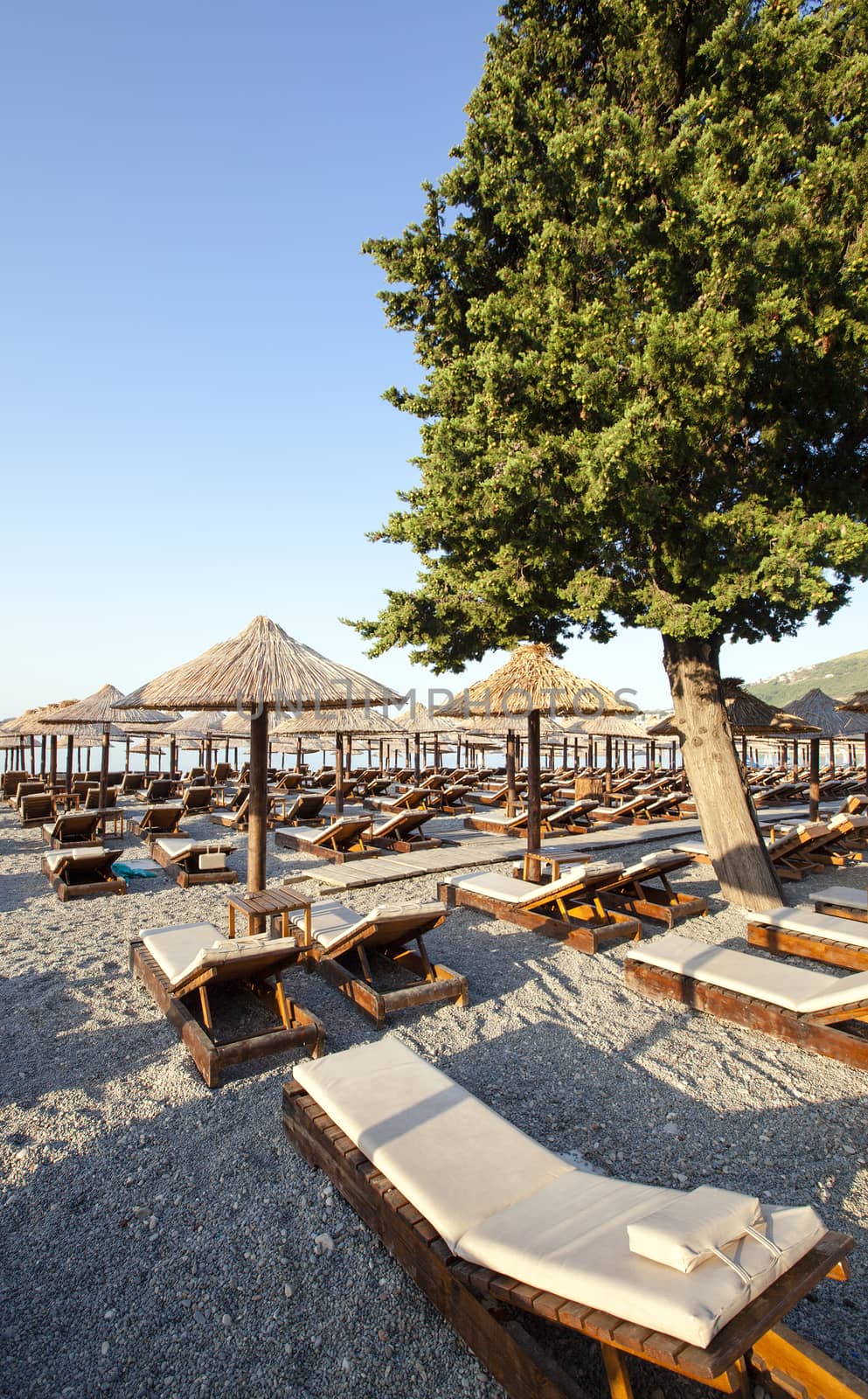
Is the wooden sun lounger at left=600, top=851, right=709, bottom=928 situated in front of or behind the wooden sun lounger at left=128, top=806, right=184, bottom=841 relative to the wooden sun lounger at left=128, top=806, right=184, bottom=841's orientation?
behind

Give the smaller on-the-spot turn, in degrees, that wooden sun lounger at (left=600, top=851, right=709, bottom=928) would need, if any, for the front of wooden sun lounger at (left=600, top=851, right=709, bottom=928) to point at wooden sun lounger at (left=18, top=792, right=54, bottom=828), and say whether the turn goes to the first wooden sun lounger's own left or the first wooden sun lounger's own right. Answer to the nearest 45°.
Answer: approximately 45° to the first wooden sun lounger's own left

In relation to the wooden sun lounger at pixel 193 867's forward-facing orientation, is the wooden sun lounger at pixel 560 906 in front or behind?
behind

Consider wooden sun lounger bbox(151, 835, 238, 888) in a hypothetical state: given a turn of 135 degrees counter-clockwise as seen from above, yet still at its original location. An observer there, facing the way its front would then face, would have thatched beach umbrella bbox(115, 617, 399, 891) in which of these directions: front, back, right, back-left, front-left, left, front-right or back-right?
front

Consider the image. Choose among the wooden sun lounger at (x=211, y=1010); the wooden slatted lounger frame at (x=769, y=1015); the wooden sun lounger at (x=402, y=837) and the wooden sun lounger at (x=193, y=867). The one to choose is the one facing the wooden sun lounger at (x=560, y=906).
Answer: the wooden slatted lounger frame

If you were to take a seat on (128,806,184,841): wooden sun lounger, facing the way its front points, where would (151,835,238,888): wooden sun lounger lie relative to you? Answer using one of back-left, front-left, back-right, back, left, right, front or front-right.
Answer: back-left

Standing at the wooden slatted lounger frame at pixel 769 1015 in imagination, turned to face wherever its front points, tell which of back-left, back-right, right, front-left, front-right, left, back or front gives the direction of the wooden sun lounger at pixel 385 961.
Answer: front-left

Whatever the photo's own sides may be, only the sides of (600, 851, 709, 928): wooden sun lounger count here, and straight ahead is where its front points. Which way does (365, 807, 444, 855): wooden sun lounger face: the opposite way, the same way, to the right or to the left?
the same way

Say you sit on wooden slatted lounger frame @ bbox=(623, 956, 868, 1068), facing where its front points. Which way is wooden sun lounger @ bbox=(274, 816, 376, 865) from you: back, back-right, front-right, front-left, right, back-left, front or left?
front

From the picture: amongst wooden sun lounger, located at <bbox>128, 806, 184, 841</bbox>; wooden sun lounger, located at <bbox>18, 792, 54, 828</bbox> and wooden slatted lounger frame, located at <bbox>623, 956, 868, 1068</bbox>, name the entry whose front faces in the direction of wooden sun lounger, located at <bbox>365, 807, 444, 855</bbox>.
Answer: the wooden slatted lounger frame

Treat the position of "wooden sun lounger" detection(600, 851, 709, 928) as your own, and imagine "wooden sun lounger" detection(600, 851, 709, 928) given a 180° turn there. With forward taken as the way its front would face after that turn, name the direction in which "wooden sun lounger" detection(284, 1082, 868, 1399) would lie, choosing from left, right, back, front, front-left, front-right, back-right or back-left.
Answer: front-right

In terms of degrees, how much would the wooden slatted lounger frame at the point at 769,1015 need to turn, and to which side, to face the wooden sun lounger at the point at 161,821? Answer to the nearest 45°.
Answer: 0° — it already faces it

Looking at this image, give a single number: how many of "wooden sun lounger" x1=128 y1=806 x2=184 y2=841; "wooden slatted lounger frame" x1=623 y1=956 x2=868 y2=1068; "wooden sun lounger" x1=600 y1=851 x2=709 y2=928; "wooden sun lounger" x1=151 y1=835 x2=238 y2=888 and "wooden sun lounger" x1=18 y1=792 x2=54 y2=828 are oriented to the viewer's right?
0

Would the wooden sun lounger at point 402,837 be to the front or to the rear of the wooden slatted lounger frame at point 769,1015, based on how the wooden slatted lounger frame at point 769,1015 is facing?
to the front

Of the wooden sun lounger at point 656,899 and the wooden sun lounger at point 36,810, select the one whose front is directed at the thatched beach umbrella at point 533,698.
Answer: the wooden sun lounger at point 656,899
